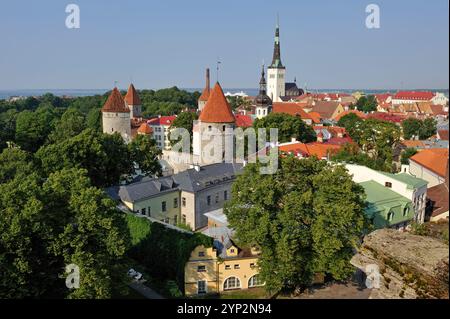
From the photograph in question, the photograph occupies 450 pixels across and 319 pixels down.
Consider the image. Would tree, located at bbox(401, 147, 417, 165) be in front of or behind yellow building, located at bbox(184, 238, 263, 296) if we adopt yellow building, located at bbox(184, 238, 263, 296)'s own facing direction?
behind

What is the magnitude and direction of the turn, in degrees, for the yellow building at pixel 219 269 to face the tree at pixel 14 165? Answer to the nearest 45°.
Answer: approximately 135° to its right

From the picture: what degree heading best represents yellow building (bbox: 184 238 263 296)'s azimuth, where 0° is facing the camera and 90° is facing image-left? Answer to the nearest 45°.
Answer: approximately 0°

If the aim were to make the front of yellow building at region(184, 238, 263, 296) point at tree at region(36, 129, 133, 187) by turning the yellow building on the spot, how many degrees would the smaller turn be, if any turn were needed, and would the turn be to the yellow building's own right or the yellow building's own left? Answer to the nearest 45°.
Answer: approximately 135° to the yellow building's own right

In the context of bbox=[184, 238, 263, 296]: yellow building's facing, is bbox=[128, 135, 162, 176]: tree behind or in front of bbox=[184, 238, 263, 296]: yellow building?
behind

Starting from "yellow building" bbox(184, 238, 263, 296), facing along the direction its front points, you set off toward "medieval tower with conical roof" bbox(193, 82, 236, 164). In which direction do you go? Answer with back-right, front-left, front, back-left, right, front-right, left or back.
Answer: back

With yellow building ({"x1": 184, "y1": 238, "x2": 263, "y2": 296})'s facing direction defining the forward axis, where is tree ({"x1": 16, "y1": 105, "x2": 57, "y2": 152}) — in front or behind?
behind

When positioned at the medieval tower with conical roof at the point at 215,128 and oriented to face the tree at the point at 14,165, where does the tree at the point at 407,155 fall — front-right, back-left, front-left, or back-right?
back-left

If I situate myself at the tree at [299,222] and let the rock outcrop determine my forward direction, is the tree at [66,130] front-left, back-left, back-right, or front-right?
back-right
